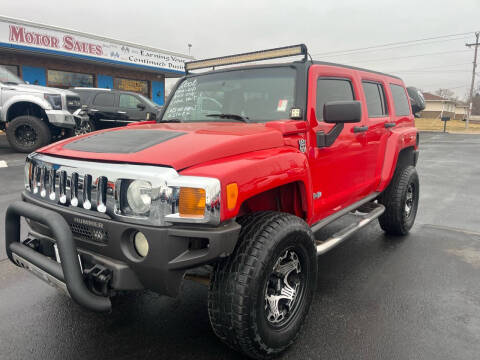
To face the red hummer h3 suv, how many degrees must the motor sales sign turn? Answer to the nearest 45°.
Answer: approximately 45° to its right

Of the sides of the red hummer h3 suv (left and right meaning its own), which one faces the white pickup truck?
right

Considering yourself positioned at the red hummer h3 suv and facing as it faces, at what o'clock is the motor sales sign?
The motor sales sign is roughly at 4 o'clock from the red hummer h3 suv.

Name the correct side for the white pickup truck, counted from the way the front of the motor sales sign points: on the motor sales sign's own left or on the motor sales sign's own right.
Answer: on the motor sales sign's own right

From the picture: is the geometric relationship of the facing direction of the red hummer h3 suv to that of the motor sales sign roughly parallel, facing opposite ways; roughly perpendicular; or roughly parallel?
roughly perpendicular

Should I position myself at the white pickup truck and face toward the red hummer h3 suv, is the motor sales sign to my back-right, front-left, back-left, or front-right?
back-left
